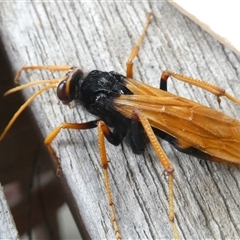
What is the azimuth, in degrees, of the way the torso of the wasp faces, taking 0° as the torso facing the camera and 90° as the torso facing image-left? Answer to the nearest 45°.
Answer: approximately 90°

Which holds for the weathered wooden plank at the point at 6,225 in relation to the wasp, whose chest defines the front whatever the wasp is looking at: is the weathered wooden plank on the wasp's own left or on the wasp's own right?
on the wasp's own left
